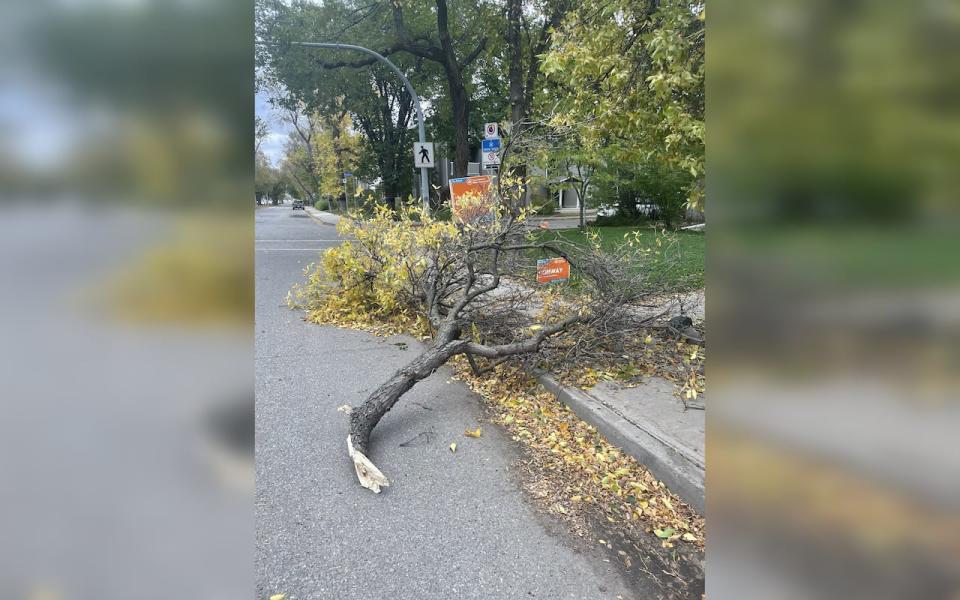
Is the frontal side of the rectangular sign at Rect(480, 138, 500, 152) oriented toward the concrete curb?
yes

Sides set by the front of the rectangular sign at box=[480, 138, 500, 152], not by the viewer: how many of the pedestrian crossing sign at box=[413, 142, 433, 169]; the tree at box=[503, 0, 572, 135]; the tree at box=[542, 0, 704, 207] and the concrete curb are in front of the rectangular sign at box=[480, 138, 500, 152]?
2

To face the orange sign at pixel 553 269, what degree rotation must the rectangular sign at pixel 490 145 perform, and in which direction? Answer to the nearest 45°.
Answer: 0° — it already faces it

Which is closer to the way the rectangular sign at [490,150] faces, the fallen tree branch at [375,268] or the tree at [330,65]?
the fallen tree branch

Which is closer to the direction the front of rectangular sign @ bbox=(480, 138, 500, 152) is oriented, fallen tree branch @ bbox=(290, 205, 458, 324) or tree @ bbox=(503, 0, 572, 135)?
the fallen tree branch

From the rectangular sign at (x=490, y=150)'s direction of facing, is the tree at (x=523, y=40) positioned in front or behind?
behind

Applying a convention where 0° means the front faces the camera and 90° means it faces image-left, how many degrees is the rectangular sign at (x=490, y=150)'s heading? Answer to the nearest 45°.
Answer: approximately 0°

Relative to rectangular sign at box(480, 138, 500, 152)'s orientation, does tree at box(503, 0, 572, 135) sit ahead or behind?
behind

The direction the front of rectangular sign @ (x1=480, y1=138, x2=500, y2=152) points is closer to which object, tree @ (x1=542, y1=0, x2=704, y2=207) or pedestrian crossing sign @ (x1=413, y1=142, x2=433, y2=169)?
the tree
